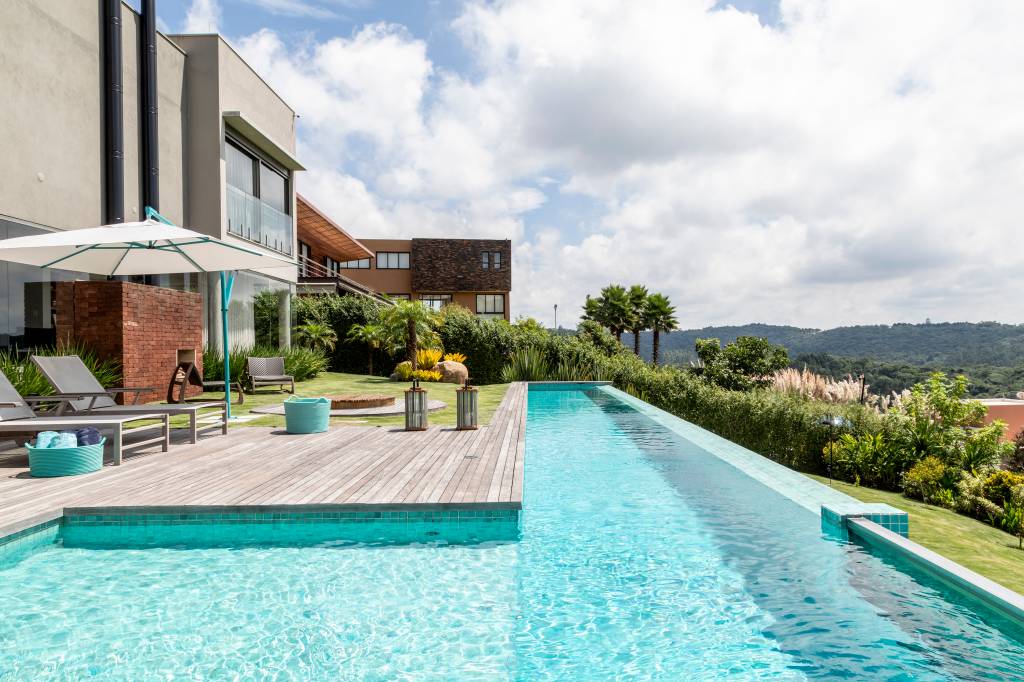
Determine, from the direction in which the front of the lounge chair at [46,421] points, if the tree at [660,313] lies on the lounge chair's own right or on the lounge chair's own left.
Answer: on the lounge chair's own left

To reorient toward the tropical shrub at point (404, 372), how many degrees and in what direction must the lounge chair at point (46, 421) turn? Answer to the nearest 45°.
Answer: approximately 90° to its left

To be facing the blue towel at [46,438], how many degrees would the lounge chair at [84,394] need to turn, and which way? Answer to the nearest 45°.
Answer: approximately 45° to its right

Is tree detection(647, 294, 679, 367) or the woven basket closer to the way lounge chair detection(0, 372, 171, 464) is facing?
the woven basket

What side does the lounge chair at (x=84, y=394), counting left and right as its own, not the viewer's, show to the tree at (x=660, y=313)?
left

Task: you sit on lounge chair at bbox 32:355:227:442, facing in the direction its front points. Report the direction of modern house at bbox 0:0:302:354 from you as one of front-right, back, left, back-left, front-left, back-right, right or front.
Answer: back-left

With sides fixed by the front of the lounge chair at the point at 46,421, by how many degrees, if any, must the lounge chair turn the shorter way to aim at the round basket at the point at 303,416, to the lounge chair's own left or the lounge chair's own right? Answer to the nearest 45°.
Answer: approximately 45° to the lounge chair's own left

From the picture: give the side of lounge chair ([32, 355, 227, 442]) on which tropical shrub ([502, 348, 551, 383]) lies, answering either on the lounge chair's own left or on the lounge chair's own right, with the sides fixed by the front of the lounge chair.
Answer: on the lounge chair's own left

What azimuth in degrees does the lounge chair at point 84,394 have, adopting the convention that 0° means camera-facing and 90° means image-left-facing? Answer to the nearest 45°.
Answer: approximately 315°

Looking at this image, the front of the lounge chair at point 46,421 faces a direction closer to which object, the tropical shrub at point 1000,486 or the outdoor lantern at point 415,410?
the tropical shrub
